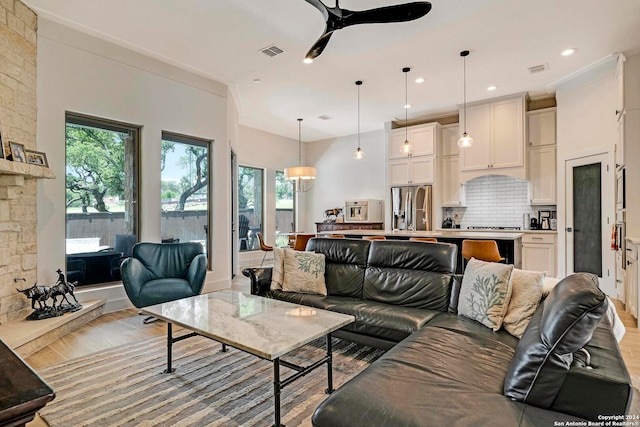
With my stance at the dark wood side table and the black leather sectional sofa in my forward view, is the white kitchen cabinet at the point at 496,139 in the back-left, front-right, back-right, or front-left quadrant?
front-left

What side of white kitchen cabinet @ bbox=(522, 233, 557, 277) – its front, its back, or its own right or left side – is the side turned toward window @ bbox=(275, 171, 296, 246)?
right

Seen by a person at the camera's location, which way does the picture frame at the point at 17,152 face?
facing the viewer and to the right of the viewer

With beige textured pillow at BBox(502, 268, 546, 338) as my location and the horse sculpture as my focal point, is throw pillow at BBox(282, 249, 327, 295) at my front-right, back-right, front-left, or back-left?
front-right

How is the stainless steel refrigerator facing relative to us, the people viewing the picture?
facing the viewer

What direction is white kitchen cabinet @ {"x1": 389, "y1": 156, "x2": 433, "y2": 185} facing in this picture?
toward the camera

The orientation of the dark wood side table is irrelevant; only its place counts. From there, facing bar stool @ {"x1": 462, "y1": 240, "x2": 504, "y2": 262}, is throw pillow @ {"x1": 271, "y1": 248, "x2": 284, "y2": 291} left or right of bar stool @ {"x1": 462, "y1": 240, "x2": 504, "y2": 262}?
left

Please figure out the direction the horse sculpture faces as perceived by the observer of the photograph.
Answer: facing to the left of the viewer

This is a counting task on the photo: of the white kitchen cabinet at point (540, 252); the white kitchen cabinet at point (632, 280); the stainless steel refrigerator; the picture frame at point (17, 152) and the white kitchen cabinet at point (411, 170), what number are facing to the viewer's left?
1

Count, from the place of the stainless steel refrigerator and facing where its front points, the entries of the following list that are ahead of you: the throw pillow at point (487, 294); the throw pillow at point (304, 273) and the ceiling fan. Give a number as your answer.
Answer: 3

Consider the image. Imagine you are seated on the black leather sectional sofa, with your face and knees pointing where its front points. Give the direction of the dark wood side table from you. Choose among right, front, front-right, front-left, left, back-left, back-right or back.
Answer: front

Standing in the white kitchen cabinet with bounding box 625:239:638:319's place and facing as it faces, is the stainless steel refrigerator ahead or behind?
ahead

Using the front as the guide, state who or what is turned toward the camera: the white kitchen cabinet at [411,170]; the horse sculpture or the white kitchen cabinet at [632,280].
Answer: the white kitchen cabinet at [411,170]

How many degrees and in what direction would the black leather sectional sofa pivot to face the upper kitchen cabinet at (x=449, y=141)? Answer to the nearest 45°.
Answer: approximately 135° to its right

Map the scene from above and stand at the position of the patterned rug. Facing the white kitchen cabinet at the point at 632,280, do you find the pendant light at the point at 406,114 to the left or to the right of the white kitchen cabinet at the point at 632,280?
left

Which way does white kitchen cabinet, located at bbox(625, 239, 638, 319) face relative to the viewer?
to the viewer's left

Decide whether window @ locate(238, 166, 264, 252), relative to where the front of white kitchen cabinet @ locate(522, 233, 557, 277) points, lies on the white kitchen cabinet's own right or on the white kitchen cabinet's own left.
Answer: on the white kitchen cabinet's own right
